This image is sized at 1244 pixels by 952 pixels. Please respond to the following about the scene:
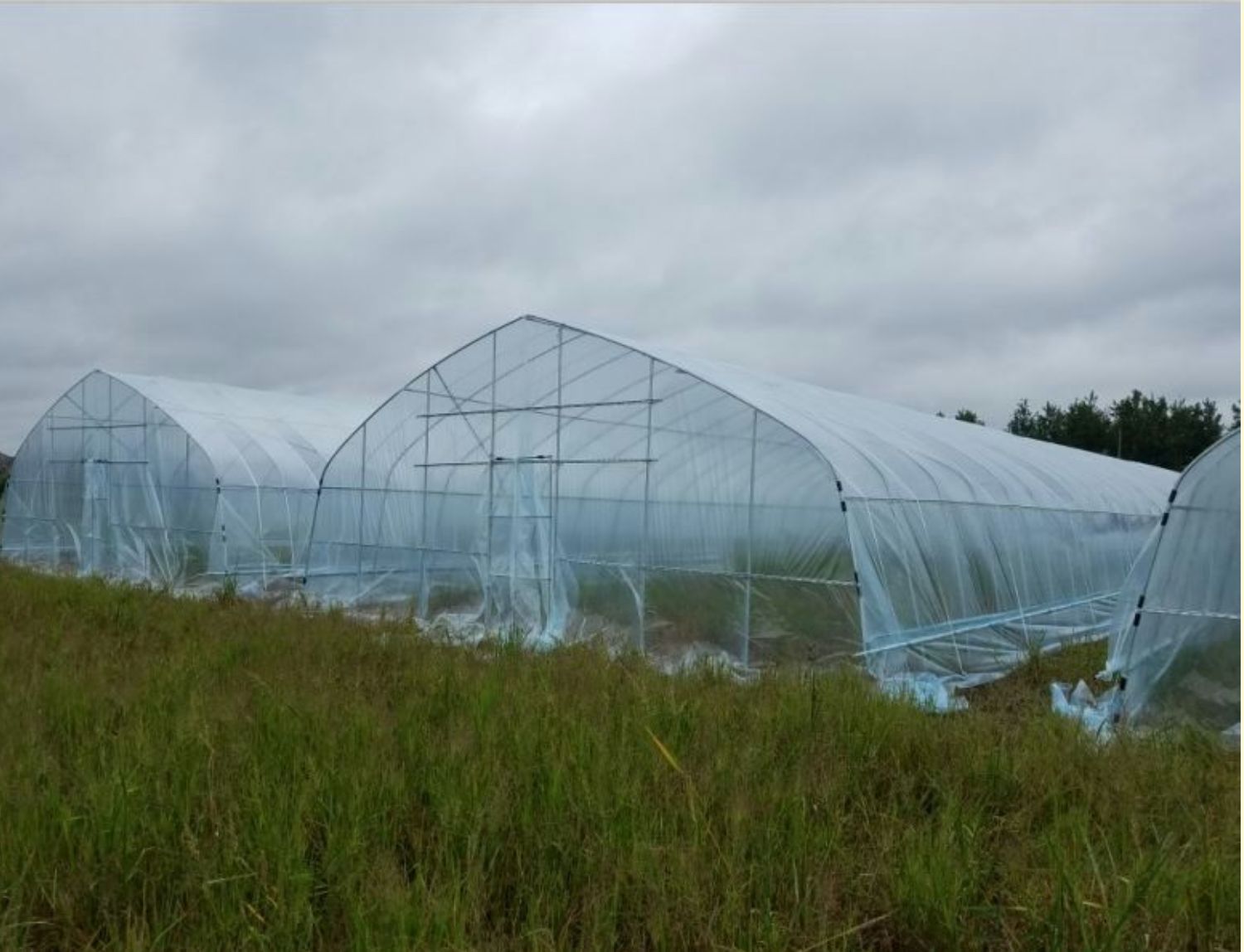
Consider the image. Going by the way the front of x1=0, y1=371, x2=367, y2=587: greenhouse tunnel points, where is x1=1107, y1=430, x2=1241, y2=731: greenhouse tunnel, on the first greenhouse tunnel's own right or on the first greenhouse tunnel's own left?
on the first greenhouse tunnel's own left

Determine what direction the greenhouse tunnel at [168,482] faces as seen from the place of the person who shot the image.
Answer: facing the viewer and to the left of the viewer

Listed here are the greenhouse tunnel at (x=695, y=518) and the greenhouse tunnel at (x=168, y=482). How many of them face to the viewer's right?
0

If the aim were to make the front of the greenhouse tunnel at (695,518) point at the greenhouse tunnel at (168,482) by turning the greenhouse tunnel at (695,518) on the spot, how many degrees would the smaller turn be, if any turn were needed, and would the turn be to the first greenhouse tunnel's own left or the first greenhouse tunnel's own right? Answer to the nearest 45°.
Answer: approximately 90° to the first greenhouse tunnel's own right

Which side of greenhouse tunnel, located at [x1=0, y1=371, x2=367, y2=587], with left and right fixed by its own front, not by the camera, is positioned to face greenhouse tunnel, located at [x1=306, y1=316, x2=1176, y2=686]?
left

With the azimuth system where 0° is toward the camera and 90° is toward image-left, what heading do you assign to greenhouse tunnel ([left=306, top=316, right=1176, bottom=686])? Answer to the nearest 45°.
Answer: approximately 45°
